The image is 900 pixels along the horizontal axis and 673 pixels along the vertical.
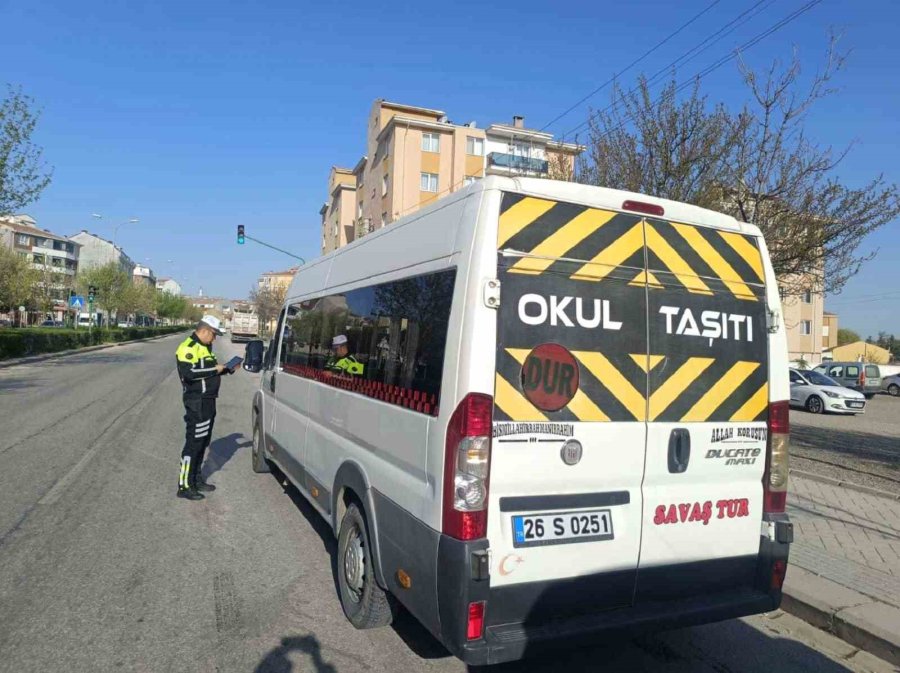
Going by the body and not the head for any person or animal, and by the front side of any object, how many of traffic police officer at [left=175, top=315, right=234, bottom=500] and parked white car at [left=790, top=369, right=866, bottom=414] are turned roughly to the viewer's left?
0

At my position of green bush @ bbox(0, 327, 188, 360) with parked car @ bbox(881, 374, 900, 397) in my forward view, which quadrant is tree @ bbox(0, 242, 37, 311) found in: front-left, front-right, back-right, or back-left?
back-left

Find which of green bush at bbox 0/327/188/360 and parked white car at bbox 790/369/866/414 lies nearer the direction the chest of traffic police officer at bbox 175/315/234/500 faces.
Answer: the parked white car

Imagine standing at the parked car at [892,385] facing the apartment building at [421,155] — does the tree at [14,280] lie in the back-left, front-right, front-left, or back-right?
front-left

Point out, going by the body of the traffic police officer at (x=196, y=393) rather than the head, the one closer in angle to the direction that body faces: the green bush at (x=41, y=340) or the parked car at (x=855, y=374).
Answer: the parked car

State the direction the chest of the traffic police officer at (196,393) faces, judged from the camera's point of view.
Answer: to the viewer's right

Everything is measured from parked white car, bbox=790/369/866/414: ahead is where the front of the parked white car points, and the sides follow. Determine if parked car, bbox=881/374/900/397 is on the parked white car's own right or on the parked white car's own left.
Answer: on the parked white car's own left

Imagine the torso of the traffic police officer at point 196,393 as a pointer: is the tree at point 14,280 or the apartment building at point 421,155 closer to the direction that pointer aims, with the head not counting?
the apartment building

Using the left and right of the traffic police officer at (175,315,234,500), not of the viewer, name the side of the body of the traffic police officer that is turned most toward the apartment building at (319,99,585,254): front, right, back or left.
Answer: left

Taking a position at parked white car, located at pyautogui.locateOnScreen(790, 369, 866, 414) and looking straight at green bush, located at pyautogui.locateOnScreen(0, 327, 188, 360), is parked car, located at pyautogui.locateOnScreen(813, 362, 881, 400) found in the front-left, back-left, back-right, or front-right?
back-right
